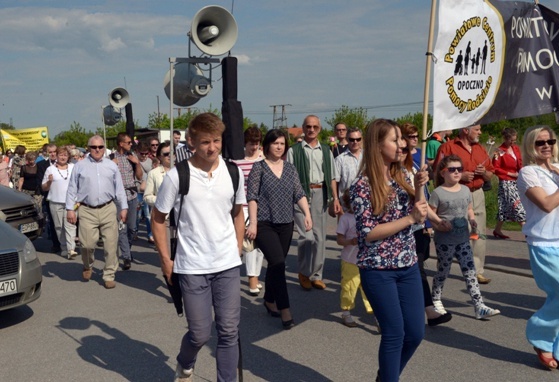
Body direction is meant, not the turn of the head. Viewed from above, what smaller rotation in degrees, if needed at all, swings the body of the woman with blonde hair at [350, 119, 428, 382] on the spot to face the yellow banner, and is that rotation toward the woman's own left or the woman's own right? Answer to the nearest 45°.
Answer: approximately 180°

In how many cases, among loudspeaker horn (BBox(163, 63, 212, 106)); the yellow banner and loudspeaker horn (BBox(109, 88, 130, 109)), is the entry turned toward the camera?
2

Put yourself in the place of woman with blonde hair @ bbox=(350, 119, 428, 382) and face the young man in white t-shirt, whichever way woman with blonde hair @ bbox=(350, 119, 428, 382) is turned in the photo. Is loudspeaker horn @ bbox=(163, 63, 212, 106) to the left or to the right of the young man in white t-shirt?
right

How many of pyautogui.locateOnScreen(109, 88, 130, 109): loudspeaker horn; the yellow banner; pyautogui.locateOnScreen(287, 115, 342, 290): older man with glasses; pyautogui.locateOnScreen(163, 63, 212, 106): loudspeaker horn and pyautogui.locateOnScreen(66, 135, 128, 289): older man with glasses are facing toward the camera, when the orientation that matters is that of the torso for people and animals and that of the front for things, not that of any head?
4

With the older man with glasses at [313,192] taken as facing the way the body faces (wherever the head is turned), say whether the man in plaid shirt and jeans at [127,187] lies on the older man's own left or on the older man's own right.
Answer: on the older man's own right

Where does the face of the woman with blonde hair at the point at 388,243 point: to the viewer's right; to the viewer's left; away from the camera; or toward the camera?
to the viewer's right

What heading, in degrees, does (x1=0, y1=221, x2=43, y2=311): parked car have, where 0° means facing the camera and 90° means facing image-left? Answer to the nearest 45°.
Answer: approximately 315°

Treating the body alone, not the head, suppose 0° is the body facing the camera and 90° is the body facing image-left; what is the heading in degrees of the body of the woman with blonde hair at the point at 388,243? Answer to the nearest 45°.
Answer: approximately 315°

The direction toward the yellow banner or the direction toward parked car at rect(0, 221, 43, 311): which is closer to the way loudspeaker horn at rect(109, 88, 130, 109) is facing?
the parked car

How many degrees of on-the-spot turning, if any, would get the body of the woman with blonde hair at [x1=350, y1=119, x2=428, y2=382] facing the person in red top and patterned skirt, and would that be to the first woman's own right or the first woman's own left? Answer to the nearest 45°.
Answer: approximately 135° to the first woman's own left
